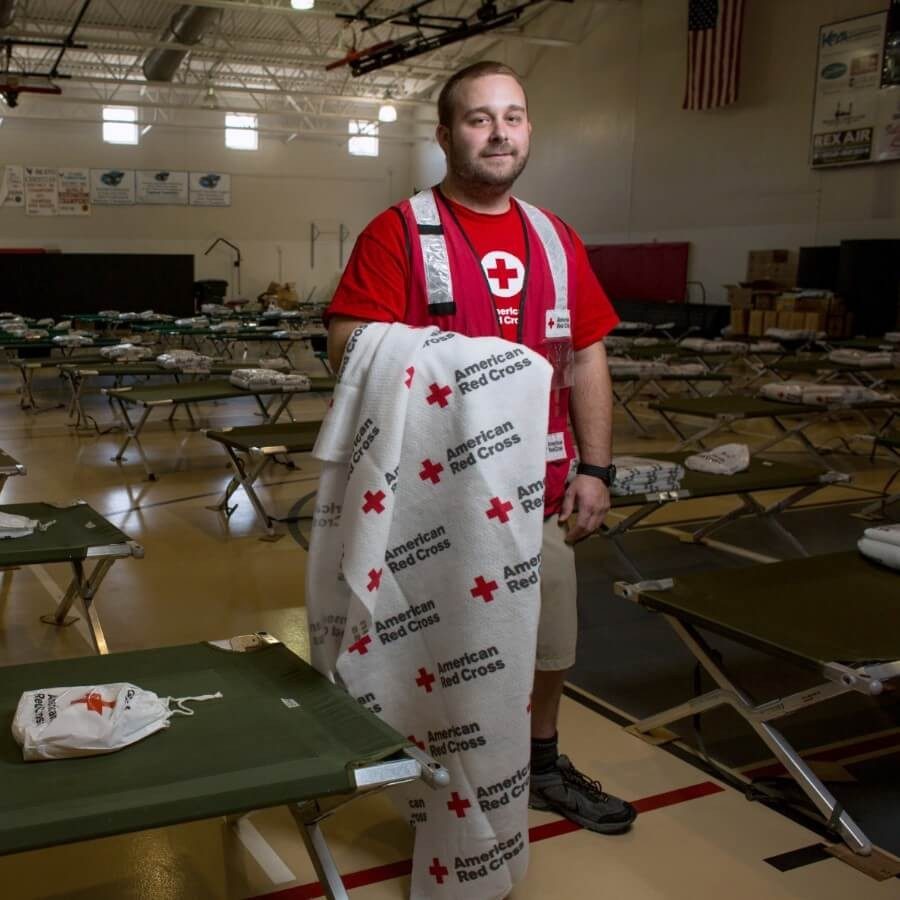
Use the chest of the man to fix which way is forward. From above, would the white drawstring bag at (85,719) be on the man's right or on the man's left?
on the man's right

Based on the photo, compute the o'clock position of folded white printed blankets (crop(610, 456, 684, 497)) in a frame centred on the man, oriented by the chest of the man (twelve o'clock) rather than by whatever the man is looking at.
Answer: The folded white printed blankets is roughly at 8 o'clock from the man.

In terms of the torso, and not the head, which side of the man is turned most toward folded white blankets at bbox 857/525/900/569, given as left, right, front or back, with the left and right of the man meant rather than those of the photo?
left

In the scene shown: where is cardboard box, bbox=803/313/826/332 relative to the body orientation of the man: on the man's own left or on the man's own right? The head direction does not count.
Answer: on the man's own left

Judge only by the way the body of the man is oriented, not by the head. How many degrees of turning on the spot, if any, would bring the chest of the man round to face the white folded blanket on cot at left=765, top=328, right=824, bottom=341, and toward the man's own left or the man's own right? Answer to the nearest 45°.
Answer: approximately 135° to the man's own left

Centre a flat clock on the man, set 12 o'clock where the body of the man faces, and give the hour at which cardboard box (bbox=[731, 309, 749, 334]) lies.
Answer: The cardboard box is roughly at 8 o'clock from the man.

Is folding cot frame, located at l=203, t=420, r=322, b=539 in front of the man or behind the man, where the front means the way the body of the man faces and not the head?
behind

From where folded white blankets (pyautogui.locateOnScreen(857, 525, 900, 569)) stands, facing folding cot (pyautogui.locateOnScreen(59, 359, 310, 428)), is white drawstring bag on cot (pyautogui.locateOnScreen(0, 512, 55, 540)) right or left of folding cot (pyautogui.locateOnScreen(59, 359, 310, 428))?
left

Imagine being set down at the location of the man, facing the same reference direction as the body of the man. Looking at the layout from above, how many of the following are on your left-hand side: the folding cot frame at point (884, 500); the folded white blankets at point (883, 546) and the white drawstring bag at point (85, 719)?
2

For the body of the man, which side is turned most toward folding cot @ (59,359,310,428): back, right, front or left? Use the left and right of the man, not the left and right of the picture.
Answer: back

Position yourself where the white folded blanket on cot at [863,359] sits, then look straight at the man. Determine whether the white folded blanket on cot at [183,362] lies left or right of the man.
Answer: right

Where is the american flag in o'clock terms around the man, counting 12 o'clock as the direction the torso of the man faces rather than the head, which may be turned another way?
The american flag is roughly at 8 o'clock from the man.
